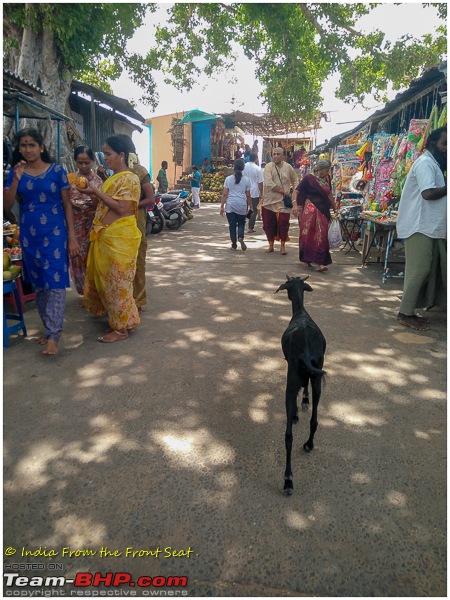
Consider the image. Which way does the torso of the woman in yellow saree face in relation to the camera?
to the viewer's left

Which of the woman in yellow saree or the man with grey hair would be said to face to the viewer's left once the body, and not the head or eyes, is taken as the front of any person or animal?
the woman in yellow saree

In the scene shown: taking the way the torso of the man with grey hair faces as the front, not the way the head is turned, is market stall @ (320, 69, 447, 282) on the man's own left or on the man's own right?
on the man's own left

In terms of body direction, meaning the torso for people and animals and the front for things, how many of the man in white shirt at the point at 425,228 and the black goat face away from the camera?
1
